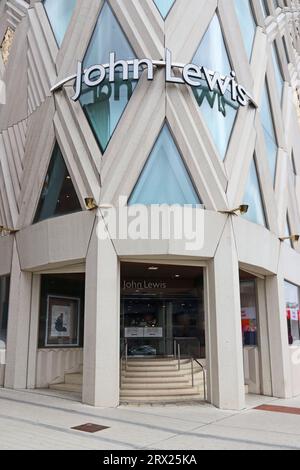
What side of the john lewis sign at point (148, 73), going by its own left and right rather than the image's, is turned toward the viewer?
front
